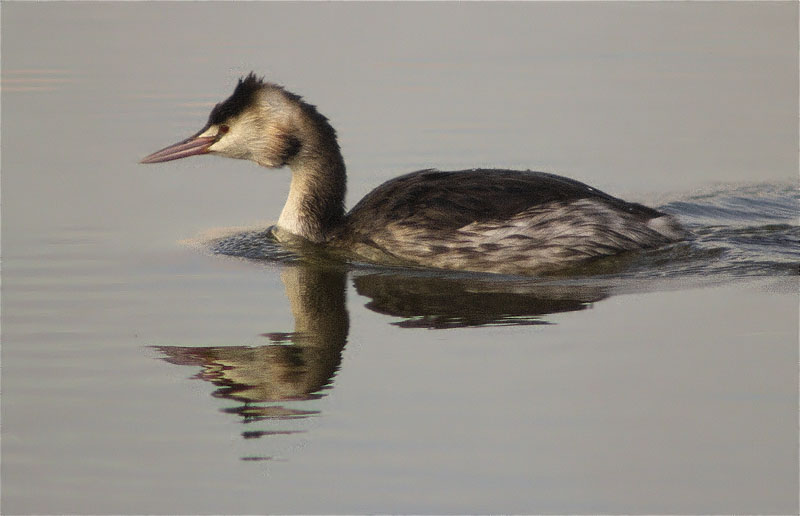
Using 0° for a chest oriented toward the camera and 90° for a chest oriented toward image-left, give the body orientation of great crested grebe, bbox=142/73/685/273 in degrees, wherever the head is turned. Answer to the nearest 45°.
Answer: approximately 90°
